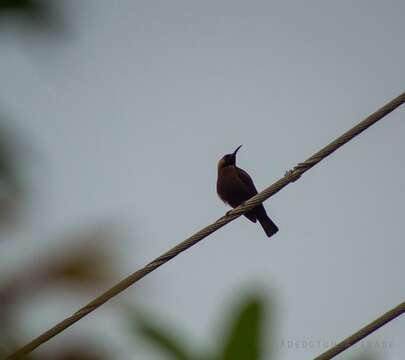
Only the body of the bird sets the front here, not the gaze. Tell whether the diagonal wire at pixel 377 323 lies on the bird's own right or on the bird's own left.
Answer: on the bird's own left

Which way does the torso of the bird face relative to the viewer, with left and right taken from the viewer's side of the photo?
facing the viewer and to the left of the viewer

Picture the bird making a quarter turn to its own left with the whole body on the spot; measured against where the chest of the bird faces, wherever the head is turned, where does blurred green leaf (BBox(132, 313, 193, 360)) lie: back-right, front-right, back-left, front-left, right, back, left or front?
front-right

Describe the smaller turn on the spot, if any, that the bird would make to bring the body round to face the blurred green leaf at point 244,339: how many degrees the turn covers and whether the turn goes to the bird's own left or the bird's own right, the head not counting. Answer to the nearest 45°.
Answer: approximately 45° to the bird's own left
